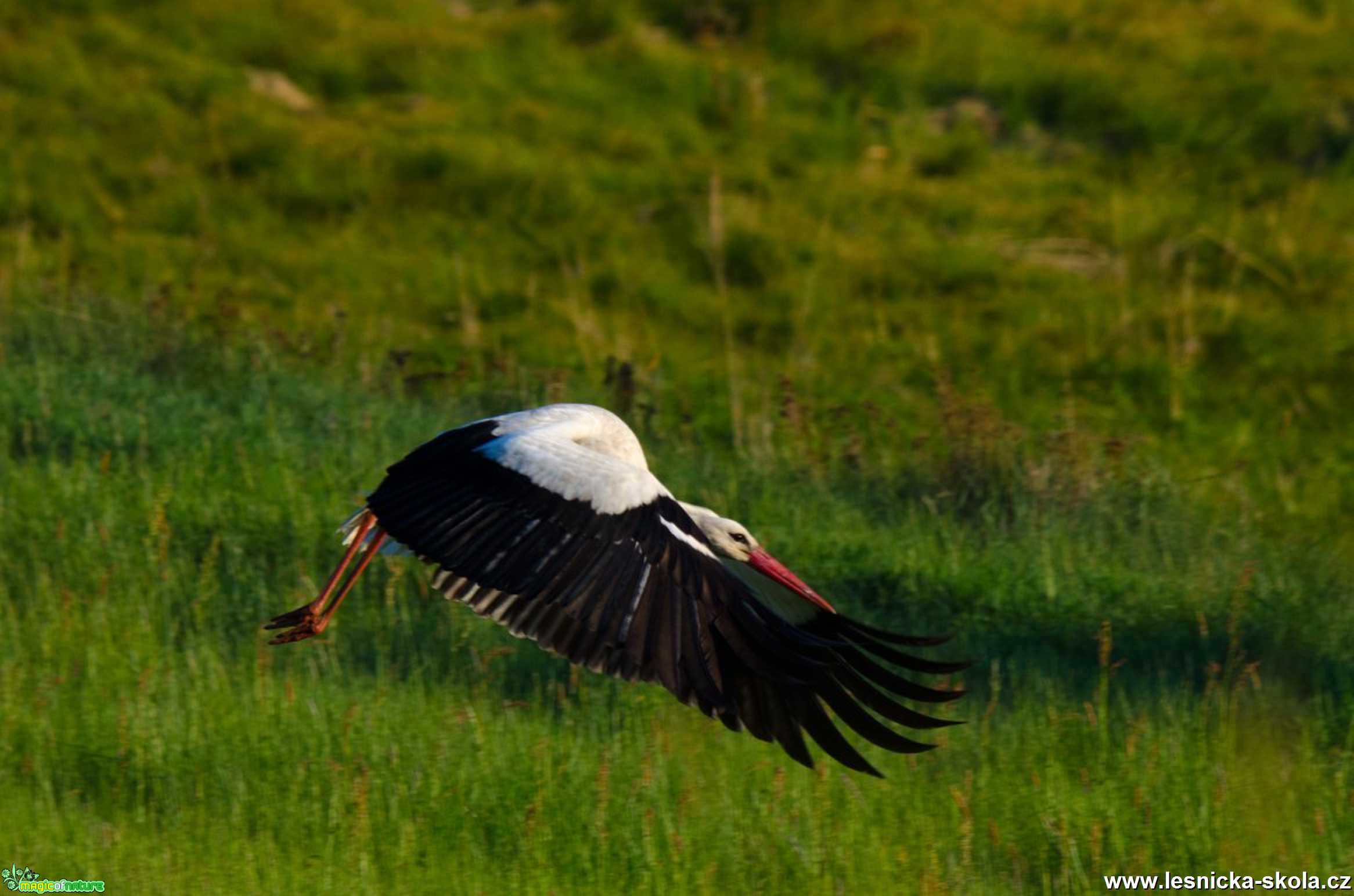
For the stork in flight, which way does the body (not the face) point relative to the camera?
to the viewer's right
